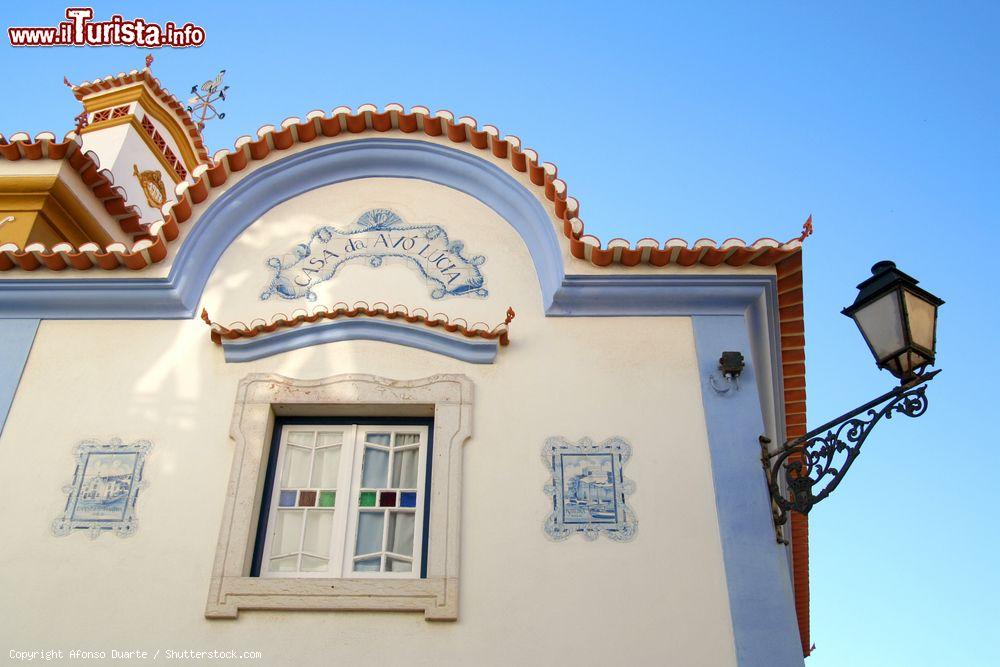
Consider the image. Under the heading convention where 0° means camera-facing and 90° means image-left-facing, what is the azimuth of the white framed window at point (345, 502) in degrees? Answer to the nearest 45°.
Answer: approximately 0°

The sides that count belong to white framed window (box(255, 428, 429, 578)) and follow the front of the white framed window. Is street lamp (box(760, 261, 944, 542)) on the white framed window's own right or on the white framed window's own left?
on the white framed window's own left

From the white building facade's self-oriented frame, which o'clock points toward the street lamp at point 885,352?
The street lamp is roughly at 10 o'clock from the white building facade.

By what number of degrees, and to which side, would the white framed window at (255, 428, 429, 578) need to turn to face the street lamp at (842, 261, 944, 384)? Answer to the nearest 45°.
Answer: approximately 45° to its left
